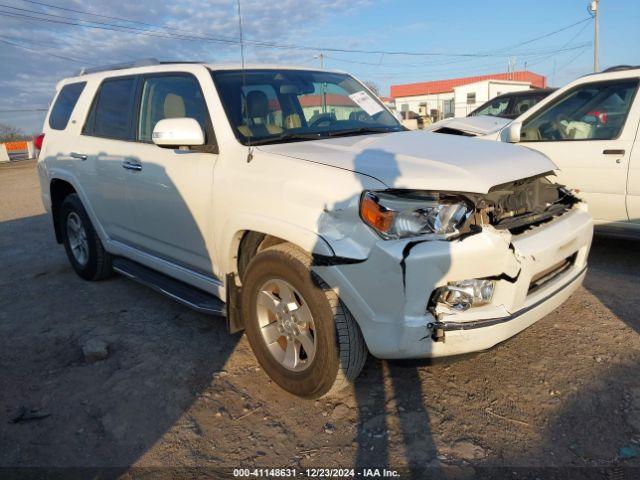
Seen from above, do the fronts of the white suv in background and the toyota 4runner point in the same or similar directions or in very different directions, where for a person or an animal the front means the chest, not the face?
very different directions

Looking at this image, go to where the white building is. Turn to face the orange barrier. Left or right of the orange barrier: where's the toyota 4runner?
left

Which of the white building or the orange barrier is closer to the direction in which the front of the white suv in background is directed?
the orange barrier

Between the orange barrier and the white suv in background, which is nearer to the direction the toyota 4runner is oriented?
the white suv in background

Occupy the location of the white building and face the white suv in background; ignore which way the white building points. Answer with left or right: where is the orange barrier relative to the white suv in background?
right

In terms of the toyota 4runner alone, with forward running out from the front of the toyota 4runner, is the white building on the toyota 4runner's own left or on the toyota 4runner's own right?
on the toyota 4runner's own left

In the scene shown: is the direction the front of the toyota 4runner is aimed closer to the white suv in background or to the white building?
the white suv in background

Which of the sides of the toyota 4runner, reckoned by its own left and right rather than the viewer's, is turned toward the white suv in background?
left

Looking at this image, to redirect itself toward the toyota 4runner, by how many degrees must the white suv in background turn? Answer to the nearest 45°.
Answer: approximately 45° to its left

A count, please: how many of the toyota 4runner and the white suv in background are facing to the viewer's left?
1

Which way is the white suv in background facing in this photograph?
to the viewer's left

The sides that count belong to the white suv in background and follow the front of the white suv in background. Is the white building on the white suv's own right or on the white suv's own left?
on the white suv's own right

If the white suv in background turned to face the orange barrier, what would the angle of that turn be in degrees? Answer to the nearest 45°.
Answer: approximately 45° to its right

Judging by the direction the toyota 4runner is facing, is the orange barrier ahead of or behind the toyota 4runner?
behind
